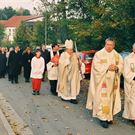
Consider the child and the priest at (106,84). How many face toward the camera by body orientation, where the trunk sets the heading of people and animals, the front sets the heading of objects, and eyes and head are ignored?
2

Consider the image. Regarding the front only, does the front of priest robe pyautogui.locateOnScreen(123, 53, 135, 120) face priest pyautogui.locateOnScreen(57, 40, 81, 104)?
no

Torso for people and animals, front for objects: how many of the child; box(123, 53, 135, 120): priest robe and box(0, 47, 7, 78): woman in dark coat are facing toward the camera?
3

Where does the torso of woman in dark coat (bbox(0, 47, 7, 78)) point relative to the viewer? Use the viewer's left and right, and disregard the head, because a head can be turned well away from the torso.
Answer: facing the viewer

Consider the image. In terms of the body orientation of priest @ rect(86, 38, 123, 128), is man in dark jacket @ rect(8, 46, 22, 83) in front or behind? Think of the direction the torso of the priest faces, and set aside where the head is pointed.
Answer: behind

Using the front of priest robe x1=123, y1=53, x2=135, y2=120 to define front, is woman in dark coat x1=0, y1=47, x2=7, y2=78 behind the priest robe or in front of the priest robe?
behind

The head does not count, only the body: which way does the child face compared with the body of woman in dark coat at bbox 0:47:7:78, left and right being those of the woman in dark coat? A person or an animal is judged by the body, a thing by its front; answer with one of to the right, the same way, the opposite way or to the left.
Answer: the same way

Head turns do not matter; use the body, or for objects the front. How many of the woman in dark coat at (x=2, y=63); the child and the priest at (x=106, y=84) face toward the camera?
3

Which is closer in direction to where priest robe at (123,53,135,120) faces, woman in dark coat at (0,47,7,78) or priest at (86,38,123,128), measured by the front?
the priest

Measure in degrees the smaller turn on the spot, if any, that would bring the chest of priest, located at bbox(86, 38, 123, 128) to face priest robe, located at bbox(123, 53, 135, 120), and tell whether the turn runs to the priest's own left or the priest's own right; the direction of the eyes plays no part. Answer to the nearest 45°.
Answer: approximately 90° to the priest's own left

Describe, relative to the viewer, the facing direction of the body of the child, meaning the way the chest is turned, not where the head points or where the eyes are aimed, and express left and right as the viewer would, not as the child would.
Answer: facing the viewer

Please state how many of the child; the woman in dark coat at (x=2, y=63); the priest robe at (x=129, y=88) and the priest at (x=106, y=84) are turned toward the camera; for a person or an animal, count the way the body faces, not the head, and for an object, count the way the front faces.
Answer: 4

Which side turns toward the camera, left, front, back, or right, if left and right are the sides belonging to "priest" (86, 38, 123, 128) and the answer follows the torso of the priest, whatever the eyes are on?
front
